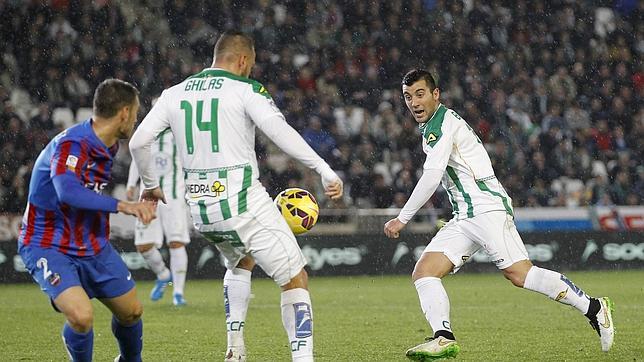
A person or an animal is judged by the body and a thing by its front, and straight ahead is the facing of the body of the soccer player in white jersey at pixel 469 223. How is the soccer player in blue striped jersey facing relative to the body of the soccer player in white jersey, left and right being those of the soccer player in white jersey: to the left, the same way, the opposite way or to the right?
the opposite way

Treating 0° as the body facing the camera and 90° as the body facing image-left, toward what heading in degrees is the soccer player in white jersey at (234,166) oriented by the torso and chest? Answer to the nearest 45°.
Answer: approximately 225°

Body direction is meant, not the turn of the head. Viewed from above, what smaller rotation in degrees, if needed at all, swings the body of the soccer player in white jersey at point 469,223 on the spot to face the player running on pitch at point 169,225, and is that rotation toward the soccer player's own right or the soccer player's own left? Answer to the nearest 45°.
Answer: approximately 45° to the soccer player's own right

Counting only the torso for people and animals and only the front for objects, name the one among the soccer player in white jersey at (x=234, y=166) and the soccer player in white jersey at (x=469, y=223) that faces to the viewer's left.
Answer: the soccer player in white jersey at (x=469, y=223)

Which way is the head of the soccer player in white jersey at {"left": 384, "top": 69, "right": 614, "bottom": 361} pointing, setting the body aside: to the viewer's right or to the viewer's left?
to the viewer's left

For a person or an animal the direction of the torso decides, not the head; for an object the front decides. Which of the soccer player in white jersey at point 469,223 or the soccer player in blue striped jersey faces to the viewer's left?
the soccer player in white jersey

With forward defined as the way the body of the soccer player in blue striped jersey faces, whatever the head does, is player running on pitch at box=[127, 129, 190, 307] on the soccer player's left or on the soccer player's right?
on the soccer player's left

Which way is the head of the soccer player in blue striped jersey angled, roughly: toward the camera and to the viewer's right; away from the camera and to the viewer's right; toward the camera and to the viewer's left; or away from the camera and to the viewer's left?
away from the camera and to the viewer's right

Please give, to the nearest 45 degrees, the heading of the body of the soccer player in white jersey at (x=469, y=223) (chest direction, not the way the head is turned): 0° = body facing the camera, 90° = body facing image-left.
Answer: approximately 90°
